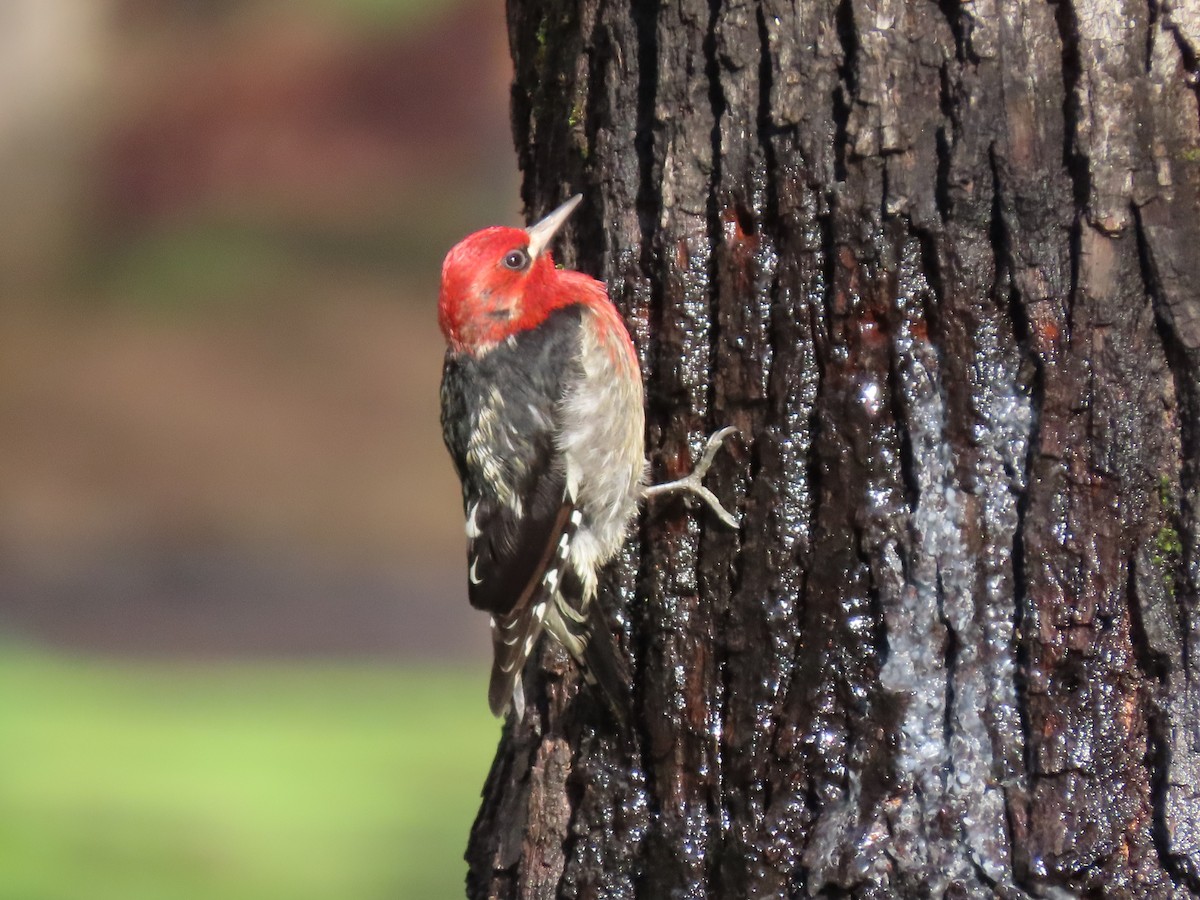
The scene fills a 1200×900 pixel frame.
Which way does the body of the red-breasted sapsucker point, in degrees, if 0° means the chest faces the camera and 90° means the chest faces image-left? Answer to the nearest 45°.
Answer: approximately 270°
